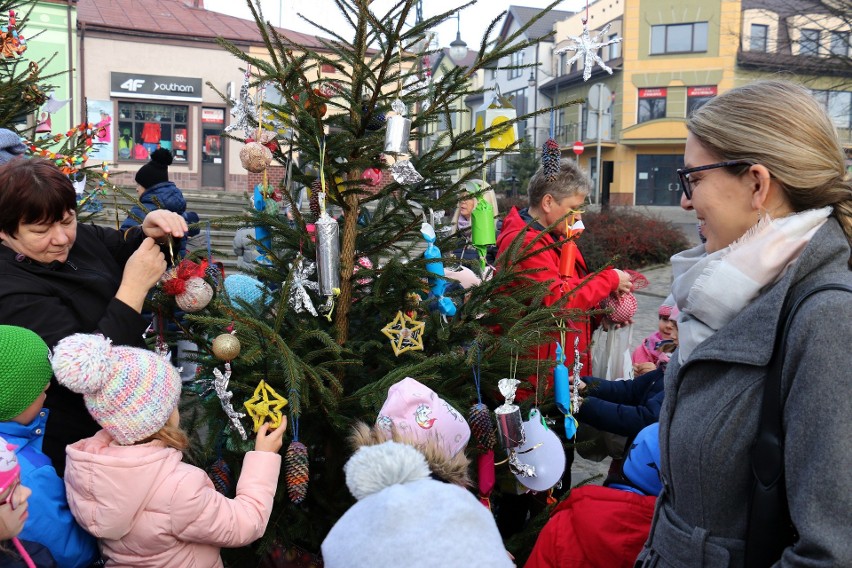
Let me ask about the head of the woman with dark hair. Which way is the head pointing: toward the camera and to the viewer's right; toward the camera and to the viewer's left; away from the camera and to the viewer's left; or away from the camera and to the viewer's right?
toward the camera and to the viewer's right

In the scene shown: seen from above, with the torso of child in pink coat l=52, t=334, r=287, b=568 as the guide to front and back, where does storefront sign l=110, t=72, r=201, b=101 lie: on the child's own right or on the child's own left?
on the child's own left

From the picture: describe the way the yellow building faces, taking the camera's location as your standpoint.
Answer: facing the viewer

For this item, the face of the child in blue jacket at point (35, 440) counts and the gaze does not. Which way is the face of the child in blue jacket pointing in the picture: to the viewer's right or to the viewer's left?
to the viewer's right

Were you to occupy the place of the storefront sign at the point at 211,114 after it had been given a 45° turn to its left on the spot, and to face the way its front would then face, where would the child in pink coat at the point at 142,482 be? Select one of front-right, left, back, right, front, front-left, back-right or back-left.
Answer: front-right

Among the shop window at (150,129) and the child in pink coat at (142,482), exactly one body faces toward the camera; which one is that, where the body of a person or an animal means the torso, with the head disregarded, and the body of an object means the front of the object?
the shop window

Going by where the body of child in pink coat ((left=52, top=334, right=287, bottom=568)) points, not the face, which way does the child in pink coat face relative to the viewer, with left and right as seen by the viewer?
facing away from the viewer and to the right of the viewer

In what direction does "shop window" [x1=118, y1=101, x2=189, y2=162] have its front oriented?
toward the camera

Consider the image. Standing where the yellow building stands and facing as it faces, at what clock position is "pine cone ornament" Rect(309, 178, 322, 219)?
The pine cone ornament is roughly at 12 o'clock from the yellow building.

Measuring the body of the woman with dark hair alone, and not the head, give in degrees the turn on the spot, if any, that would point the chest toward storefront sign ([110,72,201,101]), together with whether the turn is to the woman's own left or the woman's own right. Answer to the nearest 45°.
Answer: approximately 135° to the woman's own left

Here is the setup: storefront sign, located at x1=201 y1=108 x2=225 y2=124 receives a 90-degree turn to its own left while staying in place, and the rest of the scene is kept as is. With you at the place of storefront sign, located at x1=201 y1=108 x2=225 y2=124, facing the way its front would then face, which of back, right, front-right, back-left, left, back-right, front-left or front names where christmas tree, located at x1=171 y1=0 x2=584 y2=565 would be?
right

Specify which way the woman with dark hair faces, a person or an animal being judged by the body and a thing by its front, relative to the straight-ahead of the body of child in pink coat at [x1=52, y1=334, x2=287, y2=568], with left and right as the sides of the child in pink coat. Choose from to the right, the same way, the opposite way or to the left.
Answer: to the right

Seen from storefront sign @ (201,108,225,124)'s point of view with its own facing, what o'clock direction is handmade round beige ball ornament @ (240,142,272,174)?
The handmade round beige ball ornament is roughly at 12 o'clock from the storefront sign.

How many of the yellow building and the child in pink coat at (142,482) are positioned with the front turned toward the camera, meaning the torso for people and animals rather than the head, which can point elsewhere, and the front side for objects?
1

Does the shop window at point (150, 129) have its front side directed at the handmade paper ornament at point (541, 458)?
yes

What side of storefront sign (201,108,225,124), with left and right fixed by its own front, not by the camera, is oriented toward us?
front

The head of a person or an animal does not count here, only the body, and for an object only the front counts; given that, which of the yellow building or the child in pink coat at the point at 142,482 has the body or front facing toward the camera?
the yellow building

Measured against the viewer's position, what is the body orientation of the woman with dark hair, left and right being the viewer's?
facing the viewer and to the right of the viewer

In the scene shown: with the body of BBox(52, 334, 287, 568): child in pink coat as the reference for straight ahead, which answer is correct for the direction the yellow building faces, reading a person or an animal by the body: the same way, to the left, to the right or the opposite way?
the opposite way

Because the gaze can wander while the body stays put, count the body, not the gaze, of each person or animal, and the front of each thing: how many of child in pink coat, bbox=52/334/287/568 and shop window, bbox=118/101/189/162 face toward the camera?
1
